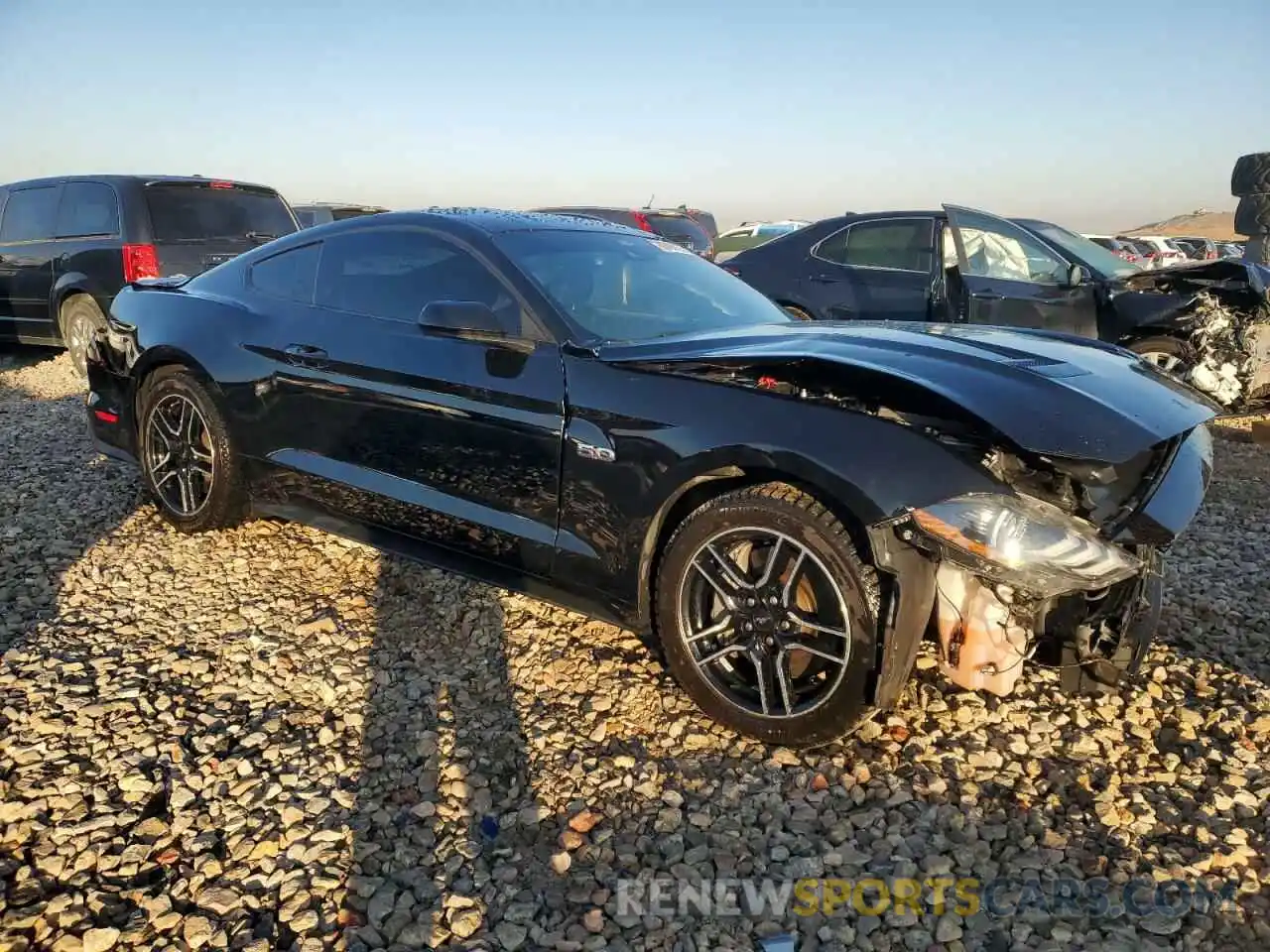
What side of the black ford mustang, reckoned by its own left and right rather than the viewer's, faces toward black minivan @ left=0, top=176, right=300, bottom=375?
back

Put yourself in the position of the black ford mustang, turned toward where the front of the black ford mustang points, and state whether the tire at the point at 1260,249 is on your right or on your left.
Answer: on your left

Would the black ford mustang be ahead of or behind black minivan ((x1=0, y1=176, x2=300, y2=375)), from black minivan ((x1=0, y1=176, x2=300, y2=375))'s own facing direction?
behind

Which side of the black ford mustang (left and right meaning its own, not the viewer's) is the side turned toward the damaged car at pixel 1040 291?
left

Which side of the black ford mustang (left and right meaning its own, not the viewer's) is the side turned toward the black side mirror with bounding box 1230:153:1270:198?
left

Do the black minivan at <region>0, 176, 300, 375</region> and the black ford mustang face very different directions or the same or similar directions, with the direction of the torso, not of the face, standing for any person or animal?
very different directions

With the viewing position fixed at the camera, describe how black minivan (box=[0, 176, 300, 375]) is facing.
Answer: facing away from the viewer and to the left of the viewer
